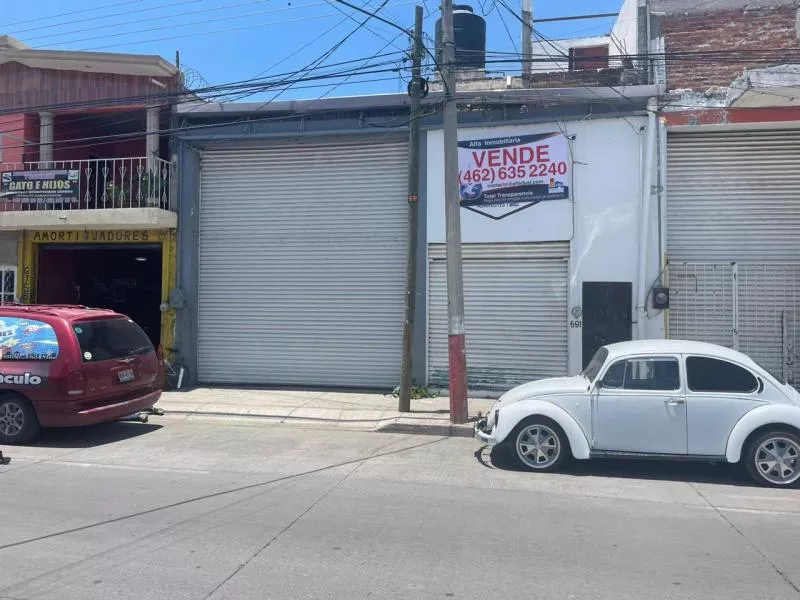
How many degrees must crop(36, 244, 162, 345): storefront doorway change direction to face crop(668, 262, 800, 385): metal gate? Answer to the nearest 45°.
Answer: approximately 45° to its left

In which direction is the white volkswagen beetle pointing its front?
to the viewer's left

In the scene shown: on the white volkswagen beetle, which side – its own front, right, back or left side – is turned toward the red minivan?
front

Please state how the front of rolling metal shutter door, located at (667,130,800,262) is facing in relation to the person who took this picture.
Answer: facing the viewer

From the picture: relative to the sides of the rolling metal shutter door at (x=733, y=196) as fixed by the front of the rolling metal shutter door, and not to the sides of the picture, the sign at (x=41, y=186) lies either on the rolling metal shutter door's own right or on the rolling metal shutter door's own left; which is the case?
on the rolling metal shutter door's own right

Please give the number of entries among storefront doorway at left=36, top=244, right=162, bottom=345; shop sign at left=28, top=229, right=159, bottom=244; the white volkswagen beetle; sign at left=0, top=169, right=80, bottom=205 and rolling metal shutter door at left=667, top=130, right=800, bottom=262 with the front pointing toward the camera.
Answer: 4

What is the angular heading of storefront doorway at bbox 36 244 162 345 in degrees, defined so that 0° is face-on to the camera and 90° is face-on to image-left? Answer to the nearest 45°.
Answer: approximately 0°

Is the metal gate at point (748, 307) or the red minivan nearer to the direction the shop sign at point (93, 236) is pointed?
the red minivan

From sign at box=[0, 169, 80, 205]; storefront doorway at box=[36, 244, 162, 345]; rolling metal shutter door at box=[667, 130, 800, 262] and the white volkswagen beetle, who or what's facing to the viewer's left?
the white volkswagen beetle

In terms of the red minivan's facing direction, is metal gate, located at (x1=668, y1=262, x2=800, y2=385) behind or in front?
behind

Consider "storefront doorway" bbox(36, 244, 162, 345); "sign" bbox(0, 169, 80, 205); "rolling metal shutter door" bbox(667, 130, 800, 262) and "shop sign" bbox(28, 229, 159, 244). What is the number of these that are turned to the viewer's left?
0

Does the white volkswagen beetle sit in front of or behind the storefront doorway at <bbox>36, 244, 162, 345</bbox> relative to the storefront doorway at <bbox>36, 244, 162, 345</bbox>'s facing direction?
in front

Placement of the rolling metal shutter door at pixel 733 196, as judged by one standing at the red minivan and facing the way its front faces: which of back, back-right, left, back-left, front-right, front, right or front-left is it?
back-right

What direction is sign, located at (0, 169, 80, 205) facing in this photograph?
toward the camera

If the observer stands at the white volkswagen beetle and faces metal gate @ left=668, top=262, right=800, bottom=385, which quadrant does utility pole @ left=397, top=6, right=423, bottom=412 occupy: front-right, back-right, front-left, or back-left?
front-left
